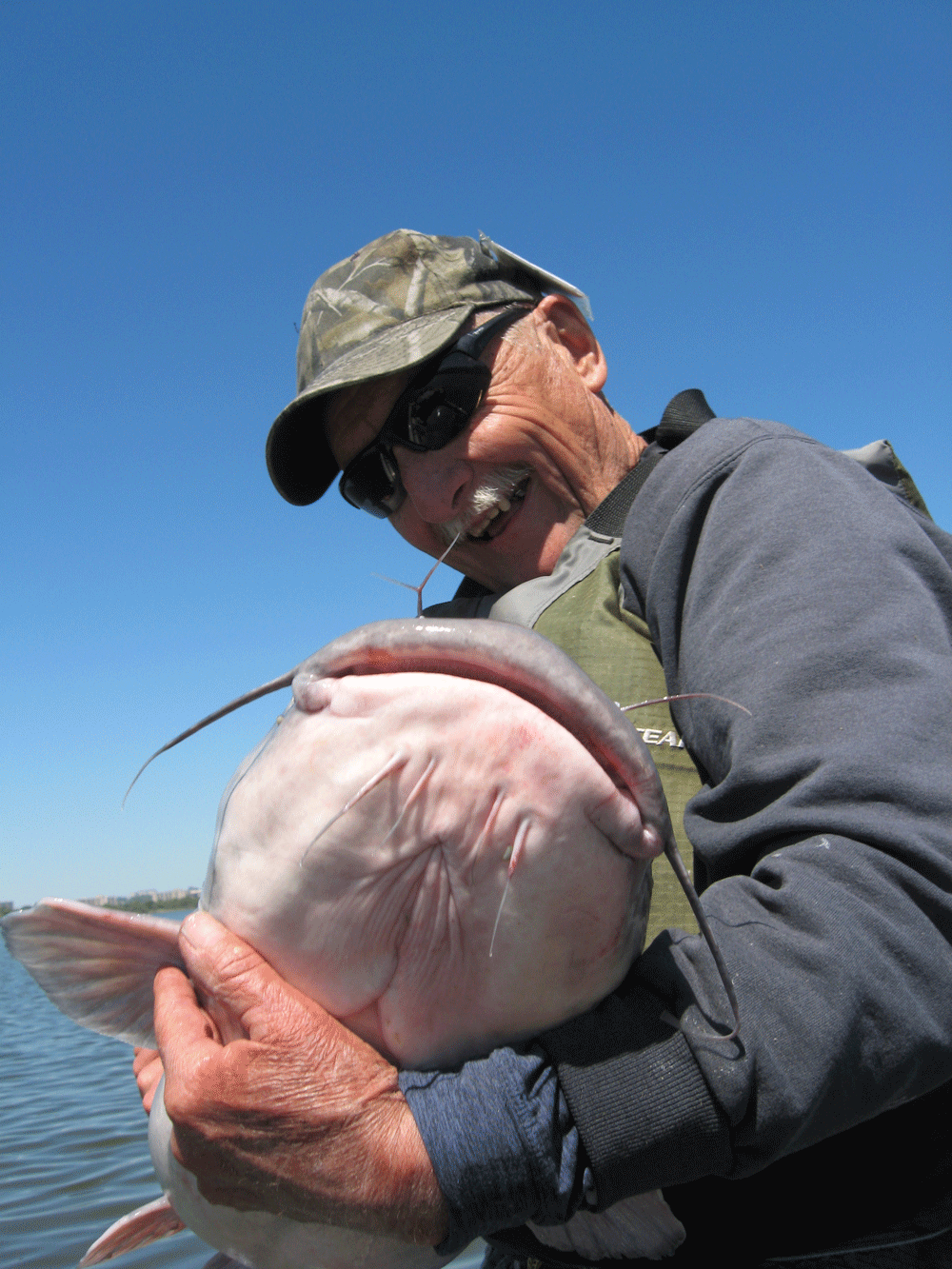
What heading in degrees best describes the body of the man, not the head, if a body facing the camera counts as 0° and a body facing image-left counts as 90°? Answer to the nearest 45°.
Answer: approximately 45°
